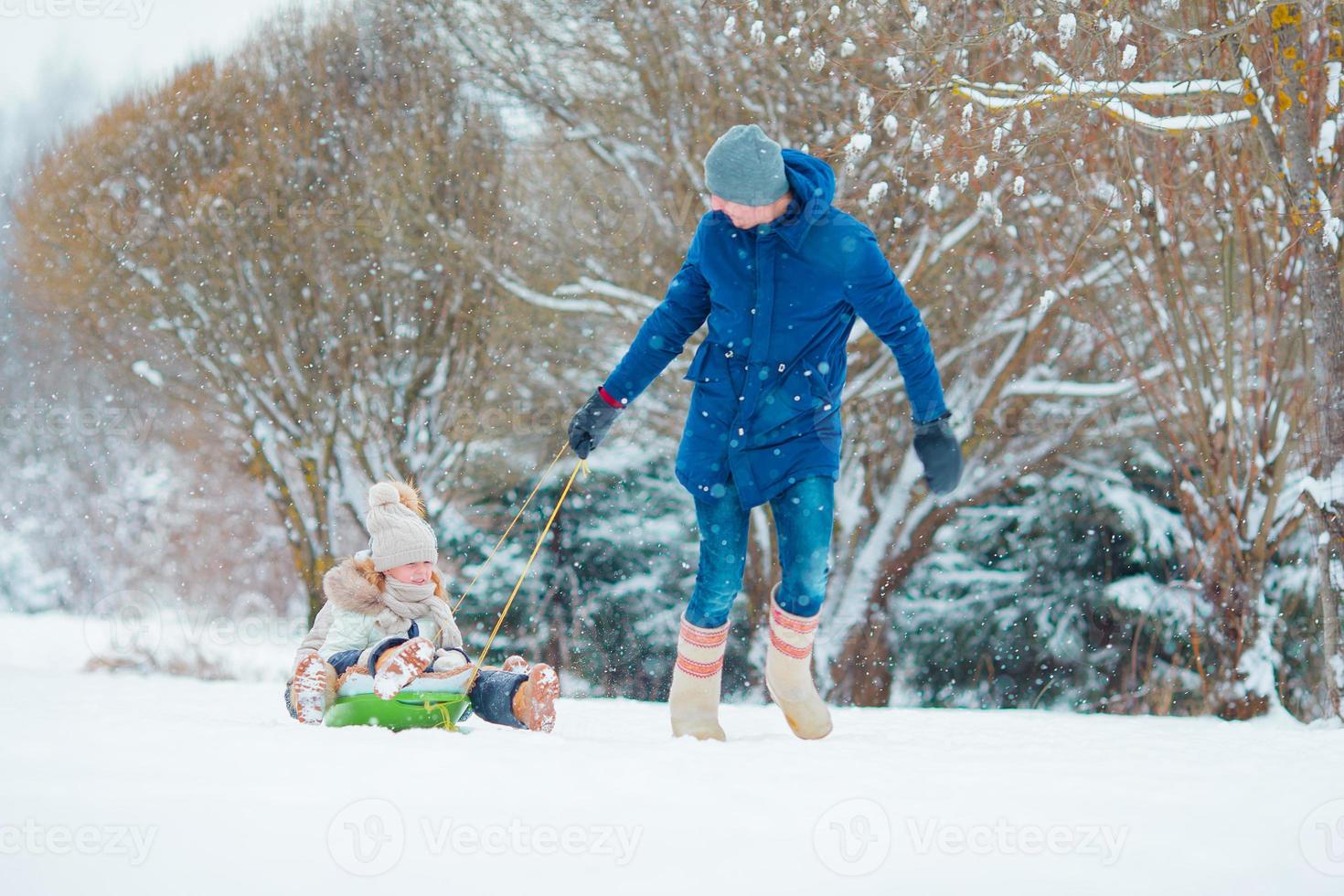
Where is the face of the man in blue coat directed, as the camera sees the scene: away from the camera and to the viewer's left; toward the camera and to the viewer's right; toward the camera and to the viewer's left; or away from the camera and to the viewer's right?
toward the camera and to the viewer's left

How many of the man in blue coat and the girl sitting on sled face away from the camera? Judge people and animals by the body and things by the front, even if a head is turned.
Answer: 0

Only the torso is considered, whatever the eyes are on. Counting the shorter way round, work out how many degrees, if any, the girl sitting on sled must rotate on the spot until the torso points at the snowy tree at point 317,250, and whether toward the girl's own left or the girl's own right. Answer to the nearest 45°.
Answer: approximately 135° to the girl's own left

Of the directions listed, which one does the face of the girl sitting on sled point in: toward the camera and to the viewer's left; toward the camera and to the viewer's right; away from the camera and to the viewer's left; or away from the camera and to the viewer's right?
toward the camera and to the viewer's right

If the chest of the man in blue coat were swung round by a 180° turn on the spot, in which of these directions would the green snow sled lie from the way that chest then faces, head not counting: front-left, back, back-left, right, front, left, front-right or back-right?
left

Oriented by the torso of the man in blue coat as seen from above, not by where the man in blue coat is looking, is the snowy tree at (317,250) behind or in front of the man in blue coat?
behind

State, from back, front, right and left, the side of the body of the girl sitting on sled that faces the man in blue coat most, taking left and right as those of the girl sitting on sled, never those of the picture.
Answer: front

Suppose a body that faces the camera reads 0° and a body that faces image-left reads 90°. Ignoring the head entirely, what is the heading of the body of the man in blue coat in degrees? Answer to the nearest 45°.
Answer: approximately 0°

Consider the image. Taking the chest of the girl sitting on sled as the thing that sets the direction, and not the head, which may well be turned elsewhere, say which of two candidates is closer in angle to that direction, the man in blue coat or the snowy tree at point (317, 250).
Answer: the man in blue coat

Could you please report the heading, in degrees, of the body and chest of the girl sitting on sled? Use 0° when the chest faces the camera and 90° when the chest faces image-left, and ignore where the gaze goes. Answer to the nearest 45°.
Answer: approximately 315°
